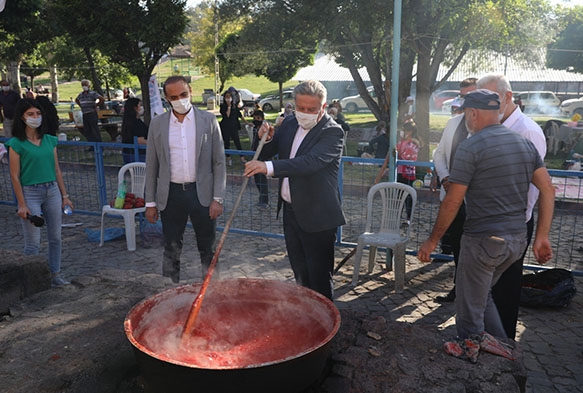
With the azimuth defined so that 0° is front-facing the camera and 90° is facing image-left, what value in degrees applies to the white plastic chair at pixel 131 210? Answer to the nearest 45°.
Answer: approximately 45°

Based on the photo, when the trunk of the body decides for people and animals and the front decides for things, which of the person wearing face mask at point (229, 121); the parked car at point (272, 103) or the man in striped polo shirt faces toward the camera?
the person wearing face mask

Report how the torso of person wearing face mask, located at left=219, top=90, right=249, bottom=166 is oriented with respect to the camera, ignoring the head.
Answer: toward the camera

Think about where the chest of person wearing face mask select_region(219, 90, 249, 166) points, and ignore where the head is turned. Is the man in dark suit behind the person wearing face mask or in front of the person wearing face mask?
in front

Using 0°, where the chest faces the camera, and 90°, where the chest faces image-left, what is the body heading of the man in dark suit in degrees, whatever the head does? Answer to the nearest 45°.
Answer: approximately 45°

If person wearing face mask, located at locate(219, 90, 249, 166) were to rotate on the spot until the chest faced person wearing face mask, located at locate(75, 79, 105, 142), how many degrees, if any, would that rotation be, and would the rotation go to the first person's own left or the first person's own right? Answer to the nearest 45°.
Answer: approximately 135° to the first person's own right

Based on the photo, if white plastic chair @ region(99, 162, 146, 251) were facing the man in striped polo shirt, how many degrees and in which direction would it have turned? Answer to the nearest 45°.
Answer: approximately 90° to its left

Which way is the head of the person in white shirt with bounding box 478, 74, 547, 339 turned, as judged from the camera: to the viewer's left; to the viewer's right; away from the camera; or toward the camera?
to the viewer's left

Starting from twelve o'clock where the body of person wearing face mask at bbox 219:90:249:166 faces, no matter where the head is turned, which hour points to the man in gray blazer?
The man in gray blazer is roughly at 12 o'clock from the person wearing face mask.

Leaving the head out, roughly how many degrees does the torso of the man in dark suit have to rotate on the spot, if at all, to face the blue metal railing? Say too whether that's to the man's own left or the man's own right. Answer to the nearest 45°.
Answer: approximately 135° to the man's own right

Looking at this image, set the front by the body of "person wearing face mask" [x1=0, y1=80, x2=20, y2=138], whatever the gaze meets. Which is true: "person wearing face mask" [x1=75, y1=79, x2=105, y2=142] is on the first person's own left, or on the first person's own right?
on the first person's own left

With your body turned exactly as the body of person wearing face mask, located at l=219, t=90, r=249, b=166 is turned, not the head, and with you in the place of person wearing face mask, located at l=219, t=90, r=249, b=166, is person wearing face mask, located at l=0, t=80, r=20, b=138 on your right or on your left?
on your right

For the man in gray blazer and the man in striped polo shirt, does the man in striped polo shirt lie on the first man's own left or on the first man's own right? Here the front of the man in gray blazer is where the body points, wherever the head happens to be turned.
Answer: on the first man's own left

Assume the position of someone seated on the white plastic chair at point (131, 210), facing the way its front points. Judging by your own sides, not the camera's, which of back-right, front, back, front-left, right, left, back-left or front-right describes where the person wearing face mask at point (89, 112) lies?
back-right
